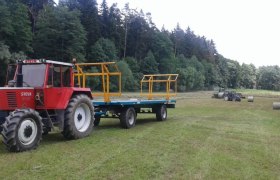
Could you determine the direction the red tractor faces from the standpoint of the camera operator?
facing the viewer and to the left of the viewer
